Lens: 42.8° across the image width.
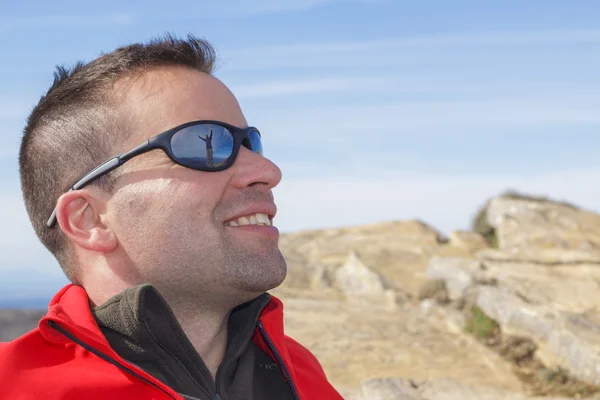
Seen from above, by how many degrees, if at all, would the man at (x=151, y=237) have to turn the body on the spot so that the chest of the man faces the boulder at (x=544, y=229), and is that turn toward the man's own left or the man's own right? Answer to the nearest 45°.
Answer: approximately 90° to the man's own left

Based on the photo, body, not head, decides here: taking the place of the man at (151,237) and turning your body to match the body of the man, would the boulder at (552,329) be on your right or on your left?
on your left

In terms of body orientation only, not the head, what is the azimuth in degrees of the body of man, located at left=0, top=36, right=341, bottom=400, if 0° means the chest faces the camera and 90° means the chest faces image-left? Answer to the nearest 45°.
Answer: approximately 315°

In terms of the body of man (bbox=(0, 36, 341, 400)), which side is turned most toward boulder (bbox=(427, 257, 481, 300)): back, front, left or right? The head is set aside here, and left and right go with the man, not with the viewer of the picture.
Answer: left

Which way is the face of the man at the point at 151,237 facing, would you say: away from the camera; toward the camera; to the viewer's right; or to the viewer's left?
to the viewer's right
